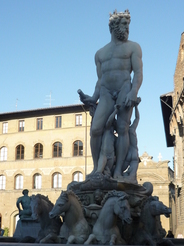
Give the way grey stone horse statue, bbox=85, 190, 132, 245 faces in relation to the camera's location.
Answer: facing the viewer and to the right of the viewer

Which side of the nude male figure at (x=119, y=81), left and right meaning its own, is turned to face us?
front

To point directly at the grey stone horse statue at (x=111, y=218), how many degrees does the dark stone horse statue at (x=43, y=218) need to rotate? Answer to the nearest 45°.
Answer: approximately 90° to its left

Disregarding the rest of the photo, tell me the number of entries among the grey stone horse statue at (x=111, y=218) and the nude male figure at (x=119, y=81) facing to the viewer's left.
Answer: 0

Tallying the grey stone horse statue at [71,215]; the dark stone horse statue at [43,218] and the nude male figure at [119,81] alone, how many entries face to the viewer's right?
0

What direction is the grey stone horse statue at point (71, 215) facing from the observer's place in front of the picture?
facing the viewer and to the left of the viewer

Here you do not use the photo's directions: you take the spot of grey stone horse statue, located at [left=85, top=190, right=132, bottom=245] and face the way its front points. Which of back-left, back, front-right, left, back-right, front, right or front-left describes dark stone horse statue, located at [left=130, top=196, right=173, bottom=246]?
left

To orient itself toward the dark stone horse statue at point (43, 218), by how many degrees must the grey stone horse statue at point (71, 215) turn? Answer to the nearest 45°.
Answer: approximately 90° to its right

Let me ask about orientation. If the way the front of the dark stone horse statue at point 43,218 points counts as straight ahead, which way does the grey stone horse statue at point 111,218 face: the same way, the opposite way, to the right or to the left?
to the left

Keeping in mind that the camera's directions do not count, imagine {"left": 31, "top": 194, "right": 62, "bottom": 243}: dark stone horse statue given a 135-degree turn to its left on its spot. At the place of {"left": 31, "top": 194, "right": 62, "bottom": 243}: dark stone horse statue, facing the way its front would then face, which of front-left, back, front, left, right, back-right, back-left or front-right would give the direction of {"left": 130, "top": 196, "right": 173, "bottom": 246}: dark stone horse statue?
front
